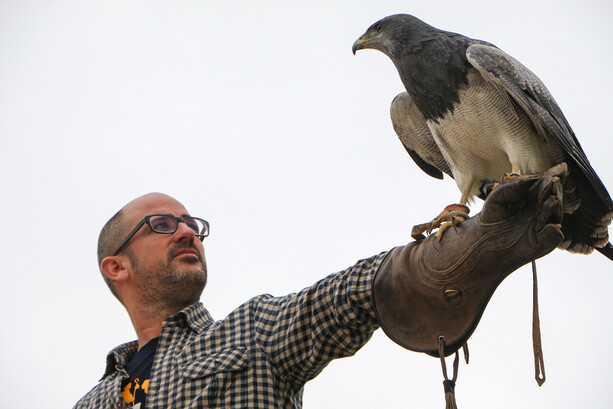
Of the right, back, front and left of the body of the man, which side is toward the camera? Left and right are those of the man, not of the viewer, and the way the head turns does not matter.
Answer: front

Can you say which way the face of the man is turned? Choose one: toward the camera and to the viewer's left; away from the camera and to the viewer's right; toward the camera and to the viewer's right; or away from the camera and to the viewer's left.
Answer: toward the camera and to the viewer's right

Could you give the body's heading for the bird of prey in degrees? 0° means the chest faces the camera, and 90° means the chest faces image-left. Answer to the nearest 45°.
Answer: approximately 45°
